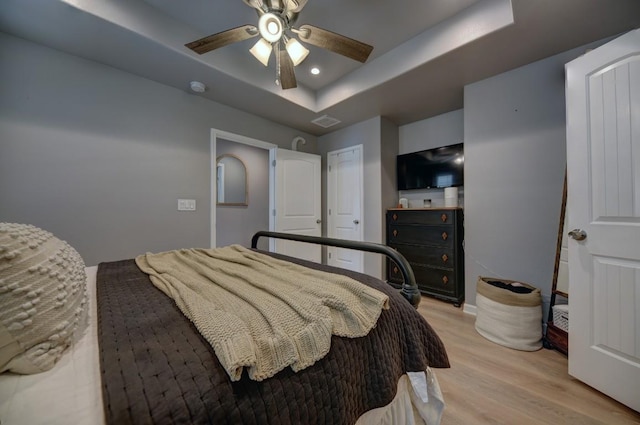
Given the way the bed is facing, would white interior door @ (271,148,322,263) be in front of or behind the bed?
in front

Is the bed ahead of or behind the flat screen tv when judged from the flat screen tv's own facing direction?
ahead

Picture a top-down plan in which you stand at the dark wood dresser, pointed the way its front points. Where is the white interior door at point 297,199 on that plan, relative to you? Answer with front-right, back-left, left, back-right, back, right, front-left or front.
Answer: front-right

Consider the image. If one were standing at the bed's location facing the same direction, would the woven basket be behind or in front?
in front

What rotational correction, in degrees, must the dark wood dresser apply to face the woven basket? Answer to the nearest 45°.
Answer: approximately 90° to its left

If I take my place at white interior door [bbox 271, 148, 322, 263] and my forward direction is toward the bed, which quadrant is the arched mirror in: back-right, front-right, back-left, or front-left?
back-right

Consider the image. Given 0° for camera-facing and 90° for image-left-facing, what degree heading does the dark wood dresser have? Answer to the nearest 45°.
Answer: approximately 45°

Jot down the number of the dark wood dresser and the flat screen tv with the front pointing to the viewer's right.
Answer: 0

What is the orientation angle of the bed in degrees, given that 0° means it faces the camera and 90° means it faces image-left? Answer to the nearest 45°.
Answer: approximately 225°

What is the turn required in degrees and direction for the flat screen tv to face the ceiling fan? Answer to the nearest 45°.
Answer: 0° — it already faces it
